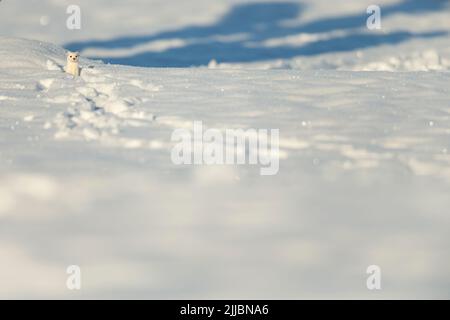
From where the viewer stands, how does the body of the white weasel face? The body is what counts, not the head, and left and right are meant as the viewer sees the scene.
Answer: facing the viewer
